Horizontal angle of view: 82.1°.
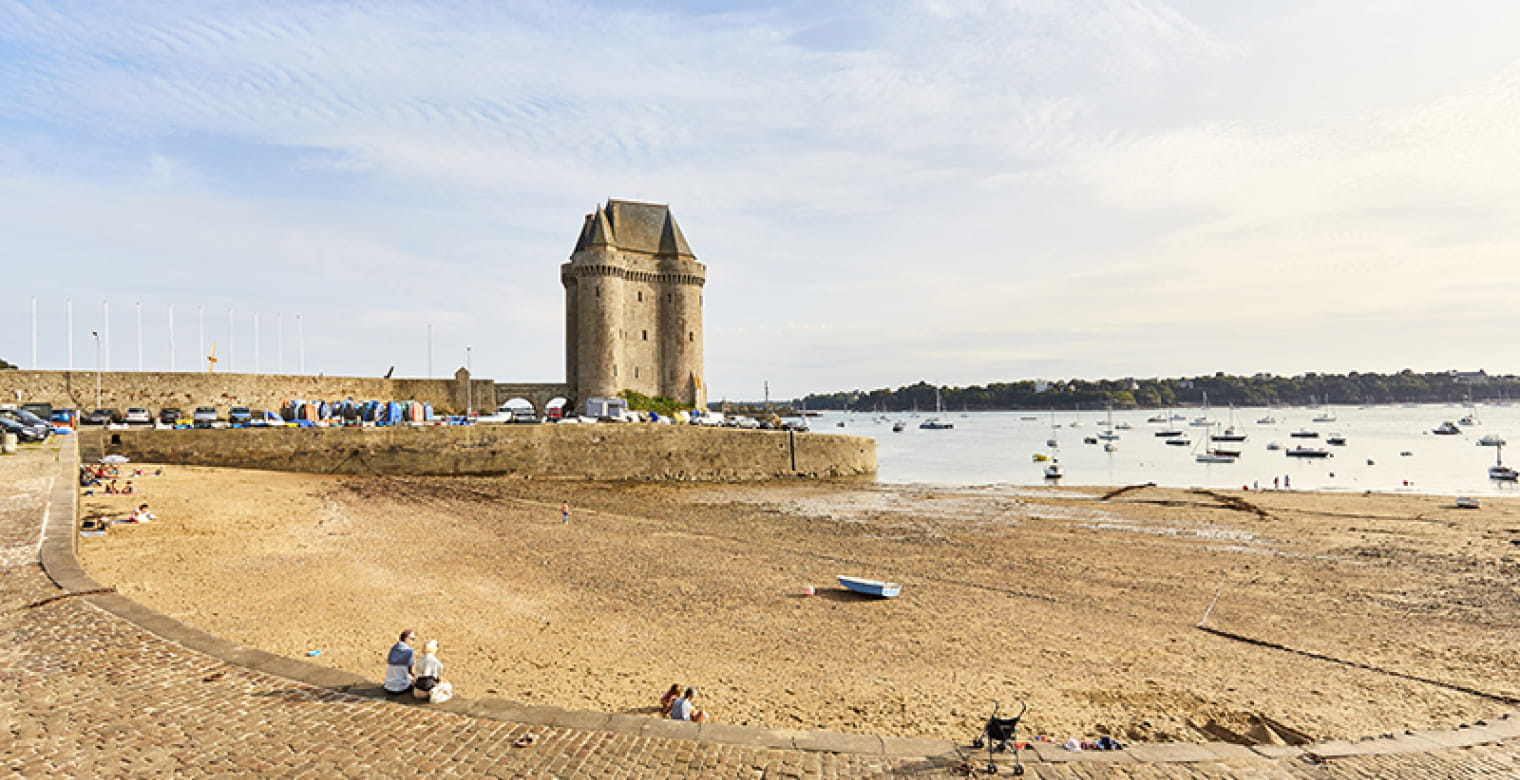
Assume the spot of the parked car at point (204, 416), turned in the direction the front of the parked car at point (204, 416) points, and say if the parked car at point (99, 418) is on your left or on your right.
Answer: on your right

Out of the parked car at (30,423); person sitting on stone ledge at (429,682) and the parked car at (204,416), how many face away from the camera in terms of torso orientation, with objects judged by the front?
1

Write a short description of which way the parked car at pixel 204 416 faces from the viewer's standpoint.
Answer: facing the viewer

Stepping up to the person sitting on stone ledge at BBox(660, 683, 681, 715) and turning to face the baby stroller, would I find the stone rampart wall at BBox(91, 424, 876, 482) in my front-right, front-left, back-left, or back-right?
back-left

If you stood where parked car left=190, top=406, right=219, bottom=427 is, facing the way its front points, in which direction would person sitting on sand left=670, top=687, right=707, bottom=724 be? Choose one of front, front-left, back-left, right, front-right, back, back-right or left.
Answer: front

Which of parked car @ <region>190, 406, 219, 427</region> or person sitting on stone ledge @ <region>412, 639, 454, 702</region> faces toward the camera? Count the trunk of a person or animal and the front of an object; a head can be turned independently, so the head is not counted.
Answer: the parked car

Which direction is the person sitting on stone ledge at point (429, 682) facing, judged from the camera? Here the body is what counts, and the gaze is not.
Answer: away from the camera

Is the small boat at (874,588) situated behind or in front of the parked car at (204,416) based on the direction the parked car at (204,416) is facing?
in front

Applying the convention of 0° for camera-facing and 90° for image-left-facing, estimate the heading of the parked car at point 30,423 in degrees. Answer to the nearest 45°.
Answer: approximately 315°

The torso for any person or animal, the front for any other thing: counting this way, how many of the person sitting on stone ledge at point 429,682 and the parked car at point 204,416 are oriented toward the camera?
1

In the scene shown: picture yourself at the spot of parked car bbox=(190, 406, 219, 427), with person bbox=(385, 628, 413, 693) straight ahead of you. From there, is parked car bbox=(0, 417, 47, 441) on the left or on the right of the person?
right
